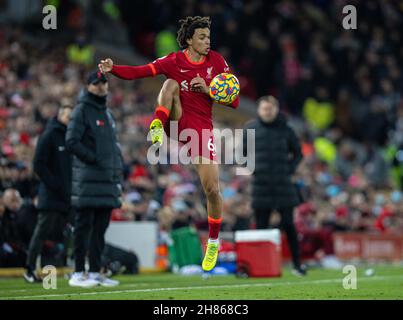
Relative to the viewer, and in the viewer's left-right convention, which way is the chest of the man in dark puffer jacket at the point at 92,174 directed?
facing the viewer and to the right of the viewer

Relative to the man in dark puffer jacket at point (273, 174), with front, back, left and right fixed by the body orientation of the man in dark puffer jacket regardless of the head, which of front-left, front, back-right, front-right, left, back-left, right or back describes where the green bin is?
back-right

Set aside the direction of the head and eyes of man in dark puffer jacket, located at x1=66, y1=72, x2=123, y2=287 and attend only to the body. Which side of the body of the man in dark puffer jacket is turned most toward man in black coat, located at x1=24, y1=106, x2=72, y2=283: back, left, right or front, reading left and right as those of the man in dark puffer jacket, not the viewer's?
back

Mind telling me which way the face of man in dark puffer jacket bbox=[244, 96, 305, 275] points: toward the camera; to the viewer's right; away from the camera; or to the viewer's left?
toward the camera

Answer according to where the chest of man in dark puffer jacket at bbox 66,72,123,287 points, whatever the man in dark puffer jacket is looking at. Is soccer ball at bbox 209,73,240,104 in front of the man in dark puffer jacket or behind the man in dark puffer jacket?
in front

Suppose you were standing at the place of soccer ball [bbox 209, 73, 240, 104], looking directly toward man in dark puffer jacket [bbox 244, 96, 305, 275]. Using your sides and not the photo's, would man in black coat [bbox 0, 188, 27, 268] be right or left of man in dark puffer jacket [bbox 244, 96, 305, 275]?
left

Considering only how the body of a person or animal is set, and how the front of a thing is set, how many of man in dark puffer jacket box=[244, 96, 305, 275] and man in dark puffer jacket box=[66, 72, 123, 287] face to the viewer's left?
0

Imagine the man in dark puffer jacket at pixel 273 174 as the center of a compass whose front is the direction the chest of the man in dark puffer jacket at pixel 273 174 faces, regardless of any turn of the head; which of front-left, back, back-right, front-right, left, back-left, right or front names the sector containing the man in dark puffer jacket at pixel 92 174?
front-right

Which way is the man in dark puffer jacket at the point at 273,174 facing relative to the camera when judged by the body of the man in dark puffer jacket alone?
toward the camera
